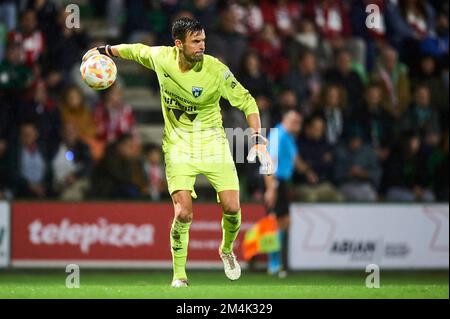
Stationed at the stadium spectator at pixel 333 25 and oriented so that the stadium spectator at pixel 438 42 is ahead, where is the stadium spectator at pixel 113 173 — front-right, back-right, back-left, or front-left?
back-right

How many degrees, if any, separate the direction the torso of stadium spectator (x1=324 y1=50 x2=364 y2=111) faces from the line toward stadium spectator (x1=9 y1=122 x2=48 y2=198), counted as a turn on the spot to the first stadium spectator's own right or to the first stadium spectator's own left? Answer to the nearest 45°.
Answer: approximately 45° to the first stadium spectator's own right

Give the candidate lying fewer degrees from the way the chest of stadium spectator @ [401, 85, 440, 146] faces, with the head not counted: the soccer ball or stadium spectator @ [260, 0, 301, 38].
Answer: the soccer ball
